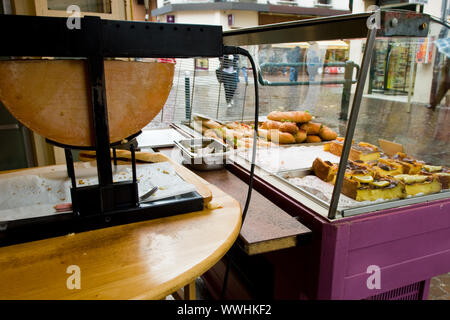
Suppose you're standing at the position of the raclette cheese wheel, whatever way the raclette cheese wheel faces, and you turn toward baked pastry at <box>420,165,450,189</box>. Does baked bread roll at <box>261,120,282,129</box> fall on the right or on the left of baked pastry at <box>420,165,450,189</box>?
left

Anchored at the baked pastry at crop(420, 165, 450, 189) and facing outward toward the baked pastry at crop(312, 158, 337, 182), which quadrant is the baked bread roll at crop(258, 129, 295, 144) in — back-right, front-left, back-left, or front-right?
front-right

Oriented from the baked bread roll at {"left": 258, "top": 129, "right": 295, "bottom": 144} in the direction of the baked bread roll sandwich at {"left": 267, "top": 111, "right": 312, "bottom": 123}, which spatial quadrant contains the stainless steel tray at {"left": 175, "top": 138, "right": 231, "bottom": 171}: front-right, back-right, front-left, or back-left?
back-left
